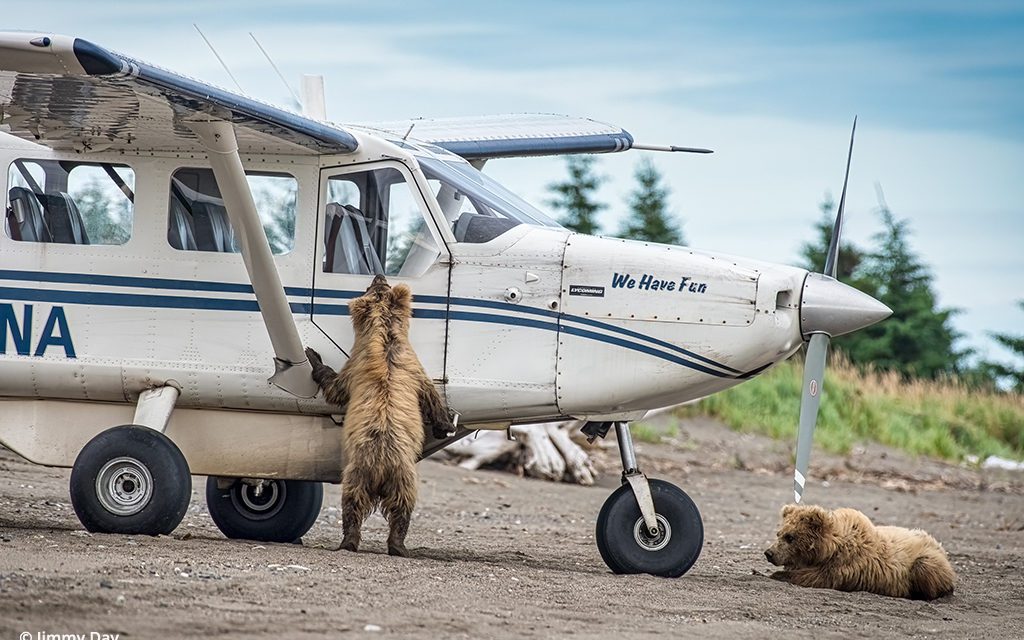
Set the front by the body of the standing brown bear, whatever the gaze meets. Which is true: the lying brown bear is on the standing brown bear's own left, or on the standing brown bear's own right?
on the standing brown bear's own right

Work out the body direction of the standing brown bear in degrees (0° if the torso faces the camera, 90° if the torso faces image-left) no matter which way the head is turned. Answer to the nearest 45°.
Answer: approximately 180°

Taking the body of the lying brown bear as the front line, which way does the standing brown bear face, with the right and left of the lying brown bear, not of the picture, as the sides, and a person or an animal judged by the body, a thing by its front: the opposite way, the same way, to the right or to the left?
to the right

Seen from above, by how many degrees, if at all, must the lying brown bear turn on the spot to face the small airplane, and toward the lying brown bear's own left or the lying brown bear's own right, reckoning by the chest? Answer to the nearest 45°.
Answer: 0° — it already faces it

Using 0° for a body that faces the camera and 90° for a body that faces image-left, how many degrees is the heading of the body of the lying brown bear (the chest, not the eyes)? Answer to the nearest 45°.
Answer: approximately 90°

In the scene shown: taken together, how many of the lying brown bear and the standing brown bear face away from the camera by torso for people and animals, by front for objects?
1

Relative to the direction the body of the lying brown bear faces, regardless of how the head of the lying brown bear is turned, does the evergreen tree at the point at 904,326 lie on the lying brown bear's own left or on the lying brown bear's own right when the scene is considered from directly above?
on the lying brown bear's own right

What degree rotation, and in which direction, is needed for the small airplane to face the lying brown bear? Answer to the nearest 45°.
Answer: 0° — it already faces it

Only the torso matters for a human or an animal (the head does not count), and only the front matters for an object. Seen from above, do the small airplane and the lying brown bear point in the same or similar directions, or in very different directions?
very different directions

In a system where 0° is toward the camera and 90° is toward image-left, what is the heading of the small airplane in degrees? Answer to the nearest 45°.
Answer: approximately 270°

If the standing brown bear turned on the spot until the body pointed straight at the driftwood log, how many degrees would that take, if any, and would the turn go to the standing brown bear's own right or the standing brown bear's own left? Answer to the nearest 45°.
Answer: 0° — it already faces it

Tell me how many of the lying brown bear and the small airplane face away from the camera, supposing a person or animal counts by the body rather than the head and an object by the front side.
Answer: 0

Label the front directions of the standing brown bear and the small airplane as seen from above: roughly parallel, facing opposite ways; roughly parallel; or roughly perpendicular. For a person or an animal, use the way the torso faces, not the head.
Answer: roughly perpendicular
